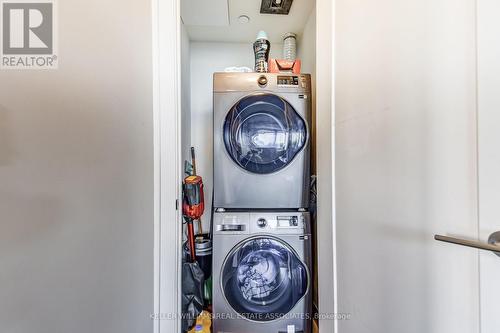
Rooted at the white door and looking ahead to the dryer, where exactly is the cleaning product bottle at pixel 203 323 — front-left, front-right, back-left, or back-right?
front-left

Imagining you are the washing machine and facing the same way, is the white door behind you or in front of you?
in front

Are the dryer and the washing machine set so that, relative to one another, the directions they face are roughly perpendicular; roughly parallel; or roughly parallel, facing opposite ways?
roughly parallel

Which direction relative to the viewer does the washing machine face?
toward the camera

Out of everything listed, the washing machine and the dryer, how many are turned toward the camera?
2
